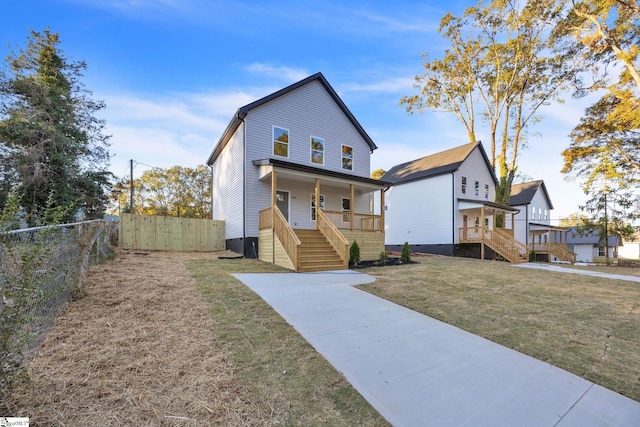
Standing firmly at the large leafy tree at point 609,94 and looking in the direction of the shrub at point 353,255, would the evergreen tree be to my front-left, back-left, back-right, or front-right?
front-right

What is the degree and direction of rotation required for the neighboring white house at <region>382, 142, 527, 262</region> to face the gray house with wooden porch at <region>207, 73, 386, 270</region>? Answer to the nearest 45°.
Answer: approximately 90° to its right

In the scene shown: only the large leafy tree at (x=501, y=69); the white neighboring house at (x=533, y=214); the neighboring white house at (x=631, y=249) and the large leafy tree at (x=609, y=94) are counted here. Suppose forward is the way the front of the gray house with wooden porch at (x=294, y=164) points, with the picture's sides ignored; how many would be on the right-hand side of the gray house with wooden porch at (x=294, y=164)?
0

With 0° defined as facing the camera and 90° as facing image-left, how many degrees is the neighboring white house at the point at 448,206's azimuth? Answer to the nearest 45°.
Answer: approximately 315°

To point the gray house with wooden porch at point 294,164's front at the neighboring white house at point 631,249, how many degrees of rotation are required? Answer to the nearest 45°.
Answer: approximately 90° to its left

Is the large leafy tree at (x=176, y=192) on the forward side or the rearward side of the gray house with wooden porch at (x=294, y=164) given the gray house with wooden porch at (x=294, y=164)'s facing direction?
on the rearward side

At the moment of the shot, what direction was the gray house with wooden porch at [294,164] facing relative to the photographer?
facing the viewer and to the right of the viewer

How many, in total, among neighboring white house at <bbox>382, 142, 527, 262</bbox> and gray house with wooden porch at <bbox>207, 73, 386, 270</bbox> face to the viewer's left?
0

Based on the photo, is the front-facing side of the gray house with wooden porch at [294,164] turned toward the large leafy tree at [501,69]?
no

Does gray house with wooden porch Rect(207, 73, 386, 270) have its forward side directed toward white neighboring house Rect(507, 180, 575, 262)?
no

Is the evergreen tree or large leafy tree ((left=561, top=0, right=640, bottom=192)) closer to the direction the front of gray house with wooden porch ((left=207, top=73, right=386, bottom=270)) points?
the large leafy tree

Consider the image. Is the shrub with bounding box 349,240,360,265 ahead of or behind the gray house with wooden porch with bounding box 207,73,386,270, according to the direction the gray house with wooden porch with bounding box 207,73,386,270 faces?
ahead

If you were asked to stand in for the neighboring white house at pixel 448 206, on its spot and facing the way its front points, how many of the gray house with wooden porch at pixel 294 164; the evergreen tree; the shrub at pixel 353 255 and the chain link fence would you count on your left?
0

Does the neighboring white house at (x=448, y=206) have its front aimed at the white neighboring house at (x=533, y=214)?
no

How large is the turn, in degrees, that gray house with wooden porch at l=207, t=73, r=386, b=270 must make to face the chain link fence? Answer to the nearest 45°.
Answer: approximately 45° to its right
